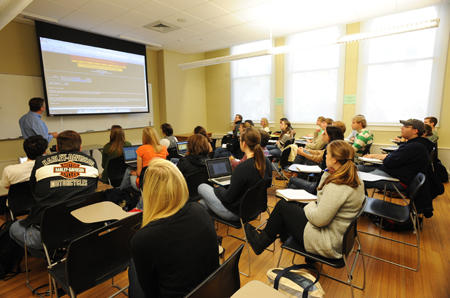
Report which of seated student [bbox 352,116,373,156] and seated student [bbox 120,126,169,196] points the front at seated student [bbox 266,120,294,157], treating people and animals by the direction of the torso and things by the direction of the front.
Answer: seated student [bbox 352,116,373,156]

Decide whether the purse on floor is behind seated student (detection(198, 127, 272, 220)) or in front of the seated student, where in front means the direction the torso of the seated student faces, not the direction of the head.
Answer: behind

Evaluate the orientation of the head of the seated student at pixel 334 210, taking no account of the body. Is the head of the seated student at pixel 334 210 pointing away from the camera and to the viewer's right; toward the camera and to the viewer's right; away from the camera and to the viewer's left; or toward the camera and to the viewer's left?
away from the camera and to the viewer's left

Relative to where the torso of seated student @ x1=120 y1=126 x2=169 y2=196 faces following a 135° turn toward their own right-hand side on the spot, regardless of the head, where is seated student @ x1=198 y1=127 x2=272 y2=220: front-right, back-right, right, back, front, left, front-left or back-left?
front-right

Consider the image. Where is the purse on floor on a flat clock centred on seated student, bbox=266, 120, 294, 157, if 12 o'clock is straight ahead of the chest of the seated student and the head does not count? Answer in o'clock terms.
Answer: The purse on floor is roughly at 9 o'clock from the seated student.

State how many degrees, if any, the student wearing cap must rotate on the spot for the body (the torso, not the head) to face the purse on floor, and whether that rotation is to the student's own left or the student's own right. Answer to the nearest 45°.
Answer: approximately 90° to the student's own left

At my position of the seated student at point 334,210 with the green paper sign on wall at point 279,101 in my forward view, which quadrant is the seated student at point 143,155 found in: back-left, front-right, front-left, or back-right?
front-left

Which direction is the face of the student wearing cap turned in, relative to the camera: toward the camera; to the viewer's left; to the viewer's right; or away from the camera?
to the viewer's left

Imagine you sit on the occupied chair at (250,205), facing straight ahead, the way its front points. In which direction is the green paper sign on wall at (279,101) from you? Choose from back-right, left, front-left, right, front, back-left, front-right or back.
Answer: front-right

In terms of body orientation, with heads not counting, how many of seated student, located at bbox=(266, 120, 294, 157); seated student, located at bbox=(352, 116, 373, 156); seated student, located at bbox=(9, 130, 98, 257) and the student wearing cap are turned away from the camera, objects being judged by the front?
1

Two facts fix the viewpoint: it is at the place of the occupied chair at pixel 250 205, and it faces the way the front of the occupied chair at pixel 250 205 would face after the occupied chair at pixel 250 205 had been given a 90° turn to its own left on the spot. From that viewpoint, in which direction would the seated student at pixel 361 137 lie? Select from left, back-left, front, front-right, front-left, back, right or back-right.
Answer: back

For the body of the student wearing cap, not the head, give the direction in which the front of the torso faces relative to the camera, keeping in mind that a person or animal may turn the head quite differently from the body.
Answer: to the viewer's left

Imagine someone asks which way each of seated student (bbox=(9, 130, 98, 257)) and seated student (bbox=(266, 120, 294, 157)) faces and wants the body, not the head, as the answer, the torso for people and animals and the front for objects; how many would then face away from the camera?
1

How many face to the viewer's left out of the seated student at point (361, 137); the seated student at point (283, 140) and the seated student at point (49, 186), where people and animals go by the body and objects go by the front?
2

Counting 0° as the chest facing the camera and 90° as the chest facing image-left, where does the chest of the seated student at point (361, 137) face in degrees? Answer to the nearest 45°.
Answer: approximately 90°

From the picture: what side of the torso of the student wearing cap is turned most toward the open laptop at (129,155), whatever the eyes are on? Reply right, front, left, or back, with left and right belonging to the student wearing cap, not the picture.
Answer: front

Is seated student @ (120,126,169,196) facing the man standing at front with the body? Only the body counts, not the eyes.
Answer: yes

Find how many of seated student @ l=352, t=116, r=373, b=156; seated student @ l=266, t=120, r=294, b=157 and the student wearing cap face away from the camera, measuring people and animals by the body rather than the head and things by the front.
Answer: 0
